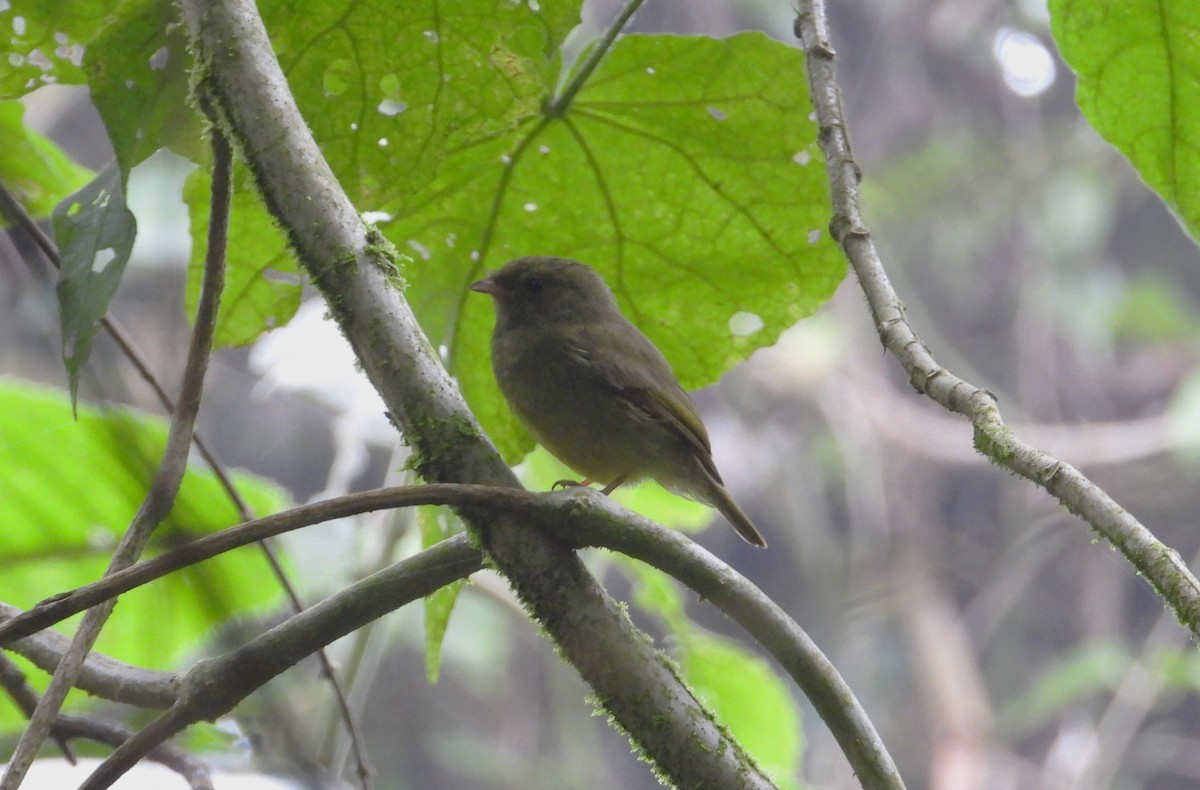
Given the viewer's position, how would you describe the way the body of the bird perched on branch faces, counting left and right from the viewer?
facing to the left of the viewer

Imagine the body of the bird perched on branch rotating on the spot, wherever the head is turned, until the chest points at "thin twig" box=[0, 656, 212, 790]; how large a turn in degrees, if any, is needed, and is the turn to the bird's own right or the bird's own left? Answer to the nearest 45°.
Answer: approximately 45° to the bird's own left

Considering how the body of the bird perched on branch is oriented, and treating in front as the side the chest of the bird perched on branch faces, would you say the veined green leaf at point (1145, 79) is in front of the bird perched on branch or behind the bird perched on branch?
behind
